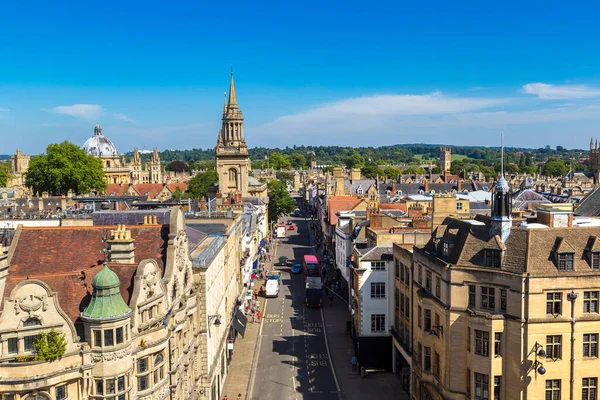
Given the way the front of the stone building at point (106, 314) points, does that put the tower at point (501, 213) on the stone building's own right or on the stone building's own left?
on the stone building's own left

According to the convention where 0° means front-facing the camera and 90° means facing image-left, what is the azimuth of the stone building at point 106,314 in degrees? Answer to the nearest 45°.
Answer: approximately 315°
